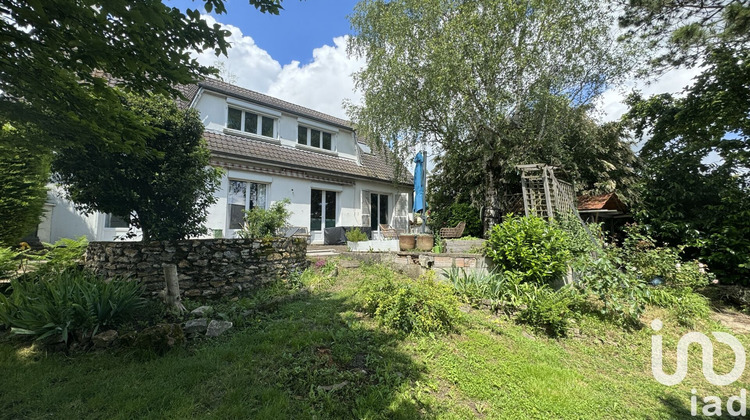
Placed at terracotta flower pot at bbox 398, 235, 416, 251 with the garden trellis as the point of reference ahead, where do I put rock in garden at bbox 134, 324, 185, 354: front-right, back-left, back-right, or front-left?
back-right

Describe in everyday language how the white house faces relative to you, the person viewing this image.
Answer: facing the viewer and to the right of the viewer

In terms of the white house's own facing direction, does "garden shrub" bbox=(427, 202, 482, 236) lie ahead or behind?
ahead
